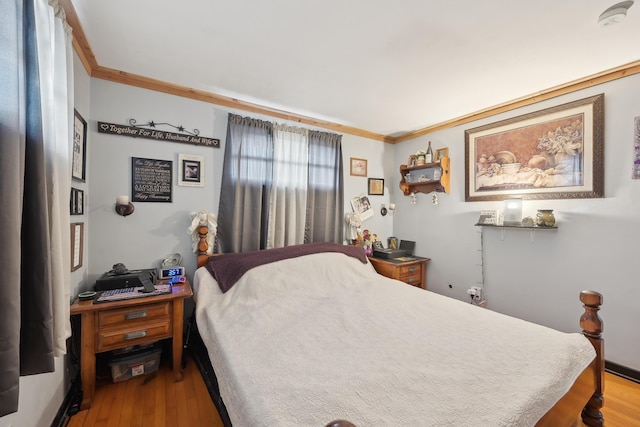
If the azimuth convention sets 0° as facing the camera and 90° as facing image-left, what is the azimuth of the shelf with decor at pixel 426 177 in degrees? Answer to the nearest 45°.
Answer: approximately 45°

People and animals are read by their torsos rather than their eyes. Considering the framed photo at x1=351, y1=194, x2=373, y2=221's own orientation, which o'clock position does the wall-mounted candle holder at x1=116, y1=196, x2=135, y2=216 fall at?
The wall-mounted candle holder is roughly at 3 o'clock from the framed photo.

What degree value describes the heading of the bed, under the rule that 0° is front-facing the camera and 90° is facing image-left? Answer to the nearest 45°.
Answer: approximately 315°

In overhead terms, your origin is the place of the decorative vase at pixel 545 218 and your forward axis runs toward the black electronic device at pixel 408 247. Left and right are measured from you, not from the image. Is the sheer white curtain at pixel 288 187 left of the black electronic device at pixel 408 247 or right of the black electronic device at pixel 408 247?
left

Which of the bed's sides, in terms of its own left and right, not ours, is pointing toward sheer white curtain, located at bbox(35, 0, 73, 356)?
right

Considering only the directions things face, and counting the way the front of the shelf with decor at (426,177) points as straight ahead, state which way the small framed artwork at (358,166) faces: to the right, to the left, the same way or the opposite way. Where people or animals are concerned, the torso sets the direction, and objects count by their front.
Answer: to the left

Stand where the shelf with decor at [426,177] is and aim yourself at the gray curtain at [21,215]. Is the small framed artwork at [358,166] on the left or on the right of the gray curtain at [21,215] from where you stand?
right

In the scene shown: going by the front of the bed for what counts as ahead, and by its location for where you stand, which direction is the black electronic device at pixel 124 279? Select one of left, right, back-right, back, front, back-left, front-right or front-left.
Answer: back-right

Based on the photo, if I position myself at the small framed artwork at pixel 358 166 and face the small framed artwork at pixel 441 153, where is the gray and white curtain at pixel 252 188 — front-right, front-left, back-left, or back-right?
back-right

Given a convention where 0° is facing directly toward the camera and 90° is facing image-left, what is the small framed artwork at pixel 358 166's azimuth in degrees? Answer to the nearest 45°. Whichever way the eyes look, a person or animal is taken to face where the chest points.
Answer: approximately 315°
